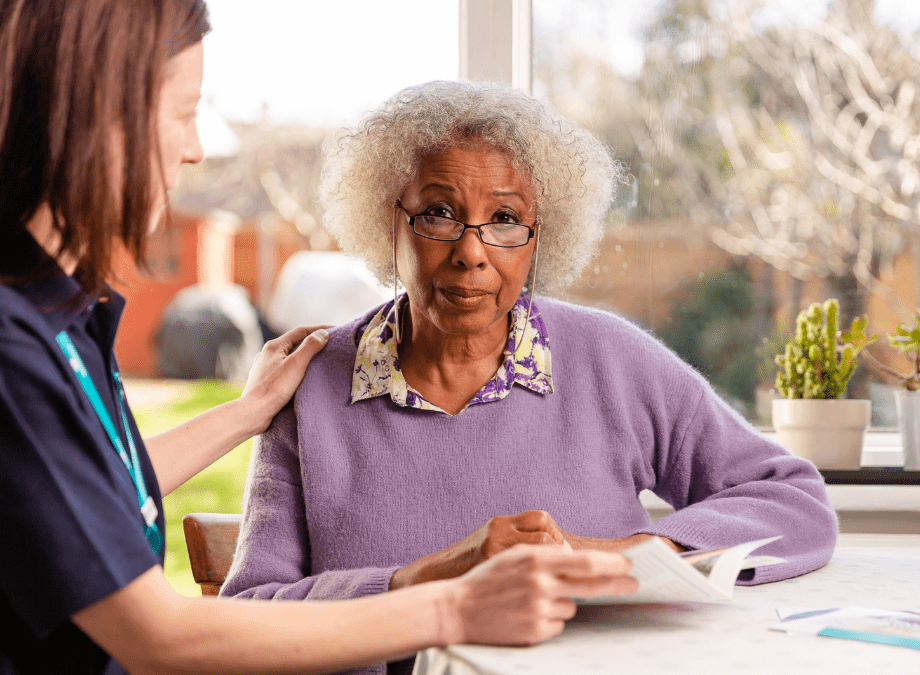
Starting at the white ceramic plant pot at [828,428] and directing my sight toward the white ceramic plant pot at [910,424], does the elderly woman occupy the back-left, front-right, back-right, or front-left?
back-right

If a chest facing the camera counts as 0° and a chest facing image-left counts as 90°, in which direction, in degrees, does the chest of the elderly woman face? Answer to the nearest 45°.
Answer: approximately 0°

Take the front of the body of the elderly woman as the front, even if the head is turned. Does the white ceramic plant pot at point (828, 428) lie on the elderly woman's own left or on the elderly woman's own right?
on the elderly woman's own left

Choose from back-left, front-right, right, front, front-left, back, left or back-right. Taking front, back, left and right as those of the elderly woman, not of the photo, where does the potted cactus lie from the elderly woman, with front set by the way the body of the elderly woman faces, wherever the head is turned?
back-left

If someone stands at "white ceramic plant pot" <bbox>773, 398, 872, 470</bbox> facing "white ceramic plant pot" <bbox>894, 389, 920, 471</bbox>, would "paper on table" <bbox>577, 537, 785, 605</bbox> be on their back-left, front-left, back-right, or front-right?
back-right

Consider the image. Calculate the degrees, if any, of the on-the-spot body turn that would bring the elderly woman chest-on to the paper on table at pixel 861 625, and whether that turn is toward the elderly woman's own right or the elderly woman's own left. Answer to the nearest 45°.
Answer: approximately 45° to the elderly woman's own left
